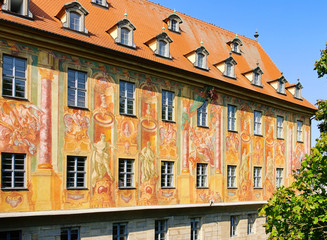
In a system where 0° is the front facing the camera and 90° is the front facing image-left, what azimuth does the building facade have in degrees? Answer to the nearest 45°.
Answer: approximately 315°

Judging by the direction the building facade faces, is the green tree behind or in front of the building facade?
in front
